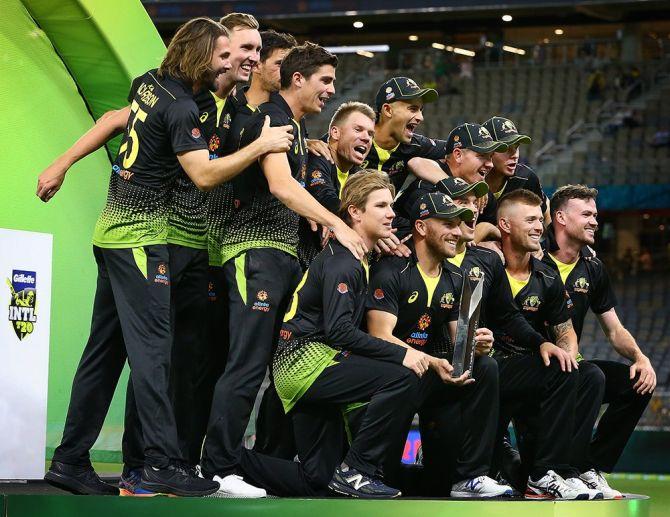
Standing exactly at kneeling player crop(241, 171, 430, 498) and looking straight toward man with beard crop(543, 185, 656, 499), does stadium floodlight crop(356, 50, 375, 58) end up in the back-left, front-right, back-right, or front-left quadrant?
front-left

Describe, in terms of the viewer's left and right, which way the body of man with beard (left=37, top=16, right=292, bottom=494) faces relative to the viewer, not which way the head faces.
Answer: facing to the right of the viewer

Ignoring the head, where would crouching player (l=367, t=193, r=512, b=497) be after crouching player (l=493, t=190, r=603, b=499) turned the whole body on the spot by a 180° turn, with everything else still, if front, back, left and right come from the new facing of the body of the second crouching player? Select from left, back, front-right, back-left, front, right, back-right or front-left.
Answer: left

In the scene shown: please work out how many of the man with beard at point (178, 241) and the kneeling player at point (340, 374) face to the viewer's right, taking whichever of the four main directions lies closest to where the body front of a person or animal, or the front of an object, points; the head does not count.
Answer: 2

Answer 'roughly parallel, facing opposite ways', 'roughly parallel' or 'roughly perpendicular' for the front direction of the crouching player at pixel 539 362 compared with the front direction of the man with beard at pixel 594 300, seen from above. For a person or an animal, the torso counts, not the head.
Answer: roughly parallel

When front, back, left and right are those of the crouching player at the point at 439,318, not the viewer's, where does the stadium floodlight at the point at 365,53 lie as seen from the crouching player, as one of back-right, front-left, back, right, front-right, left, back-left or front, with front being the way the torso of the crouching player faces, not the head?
back-left

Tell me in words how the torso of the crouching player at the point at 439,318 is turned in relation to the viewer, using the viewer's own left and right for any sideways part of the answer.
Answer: facing the viewer and to the right of the viewer

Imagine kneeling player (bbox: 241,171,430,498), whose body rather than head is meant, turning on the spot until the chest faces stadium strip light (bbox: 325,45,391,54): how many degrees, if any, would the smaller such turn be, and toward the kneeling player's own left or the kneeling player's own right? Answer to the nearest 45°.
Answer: approximately 90° to the kneeling player's own left

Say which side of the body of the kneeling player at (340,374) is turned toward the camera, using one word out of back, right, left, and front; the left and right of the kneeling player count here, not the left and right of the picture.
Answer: right

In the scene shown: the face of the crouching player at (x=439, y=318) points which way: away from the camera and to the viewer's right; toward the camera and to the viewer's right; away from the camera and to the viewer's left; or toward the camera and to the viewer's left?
toward the camera and to the viewer's right

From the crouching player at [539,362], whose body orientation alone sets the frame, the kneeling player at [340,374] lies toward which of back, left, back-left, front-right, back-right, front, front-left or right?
right

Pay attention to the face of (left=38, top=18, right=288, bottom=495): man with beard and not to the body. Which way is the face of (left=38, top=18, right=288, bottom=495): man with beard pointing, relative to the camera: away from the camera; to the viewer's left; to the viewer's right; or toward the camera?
to the viewer's right

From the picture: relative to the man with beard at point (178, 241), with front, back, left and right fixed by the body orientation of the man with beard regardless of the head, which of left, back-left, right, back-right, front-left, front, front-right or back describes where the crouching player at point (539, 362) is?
front

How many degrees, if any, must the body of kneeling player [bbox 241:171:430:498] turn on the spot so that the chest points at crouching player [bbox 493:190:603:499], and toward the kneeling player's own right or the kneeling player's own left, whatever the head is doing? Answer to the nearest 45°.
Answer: approximately 45° to the kneeling player's own left

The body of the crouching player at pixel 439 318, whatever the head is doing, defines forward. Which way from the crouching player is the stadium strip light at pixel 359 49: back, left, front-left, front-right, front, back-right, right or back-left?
back-left
